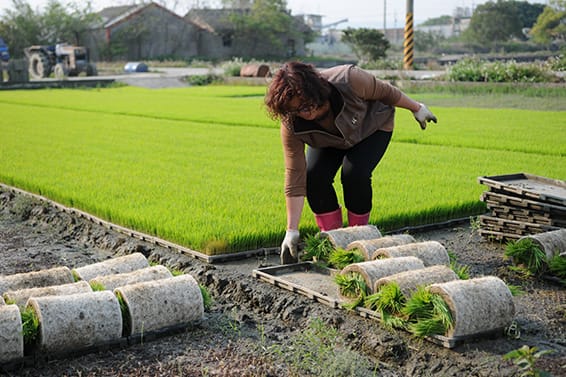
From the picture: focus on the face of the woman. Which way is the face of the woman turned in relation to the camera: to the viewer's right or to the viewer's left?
to the viewer's left

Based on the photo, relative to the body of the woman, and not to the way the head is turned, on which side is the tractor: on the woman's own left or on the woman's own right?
on the woman's own right

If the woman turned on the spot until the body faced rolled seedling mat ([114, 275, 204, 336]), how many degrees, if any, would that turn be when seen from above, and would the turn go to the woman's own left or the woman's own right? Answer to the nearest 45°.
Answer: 0° — they already face it

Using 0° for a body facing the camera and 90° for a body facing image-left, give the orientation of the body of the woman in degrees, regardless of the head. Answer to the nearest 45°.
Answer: approximately 45°

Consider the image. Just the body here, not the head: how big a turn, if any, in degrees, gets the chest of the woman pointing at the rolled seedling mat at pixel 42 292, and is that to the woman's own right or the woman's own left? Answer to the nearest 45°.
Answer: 0° — they already face it

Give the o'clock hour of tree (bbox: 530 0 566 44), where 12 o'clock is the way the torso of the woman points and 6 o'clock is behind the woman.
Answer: The tree is roughly at 5 o'clock from the woman.

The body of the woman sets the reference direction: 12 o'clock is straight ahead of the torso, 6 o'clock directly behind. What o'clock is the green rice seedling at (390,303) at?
The green rice seedling is roughly at 10 o'clock from the woman.

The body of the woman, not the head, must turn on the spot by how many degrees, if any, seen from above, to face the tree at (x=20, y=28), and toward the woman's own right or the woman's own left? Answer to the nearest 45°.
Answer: approximately 90° to the woman's own right

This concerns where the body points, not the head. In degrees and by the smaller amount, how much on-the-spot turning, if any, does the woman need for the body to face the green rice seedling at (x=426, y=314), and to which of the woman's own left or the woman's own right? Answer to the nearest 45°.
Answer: approximately 45° to the woman's own left

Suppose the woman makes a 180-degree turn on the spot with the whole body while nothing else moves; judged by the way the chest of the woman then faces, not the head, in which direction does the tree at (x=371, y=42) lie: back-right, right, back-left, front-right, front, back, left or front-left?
front-left

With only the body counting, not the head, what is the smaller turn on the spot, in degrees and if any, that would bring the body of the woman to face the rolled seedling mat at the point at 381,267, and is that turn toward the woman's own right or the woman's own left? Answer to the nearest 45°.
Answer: approximately 45° to the woman's own left
